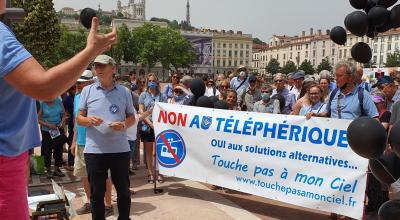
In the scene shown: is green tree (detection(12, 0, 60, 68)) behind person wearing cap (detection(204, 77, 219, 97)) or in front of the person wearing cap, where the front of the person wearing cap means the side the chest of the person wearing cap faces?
behind

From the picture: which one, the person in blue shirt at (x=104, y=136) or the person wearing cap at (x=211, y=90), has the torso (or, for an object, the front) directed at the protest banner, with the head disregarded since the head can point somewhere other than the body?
the person wearing cap

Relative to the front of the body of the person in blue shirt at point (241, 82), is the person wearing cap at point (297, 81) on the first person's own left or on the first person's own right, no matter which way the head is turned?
on the first person's own left

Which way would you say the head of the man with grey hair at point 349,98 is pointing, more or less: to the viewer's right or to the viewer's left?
to the viewer's left

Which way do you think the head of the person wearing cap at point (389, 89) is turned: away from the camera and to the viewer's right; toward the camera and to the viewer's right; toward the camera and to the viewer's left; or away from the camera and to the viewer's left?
toward the camera and to the viewer's left

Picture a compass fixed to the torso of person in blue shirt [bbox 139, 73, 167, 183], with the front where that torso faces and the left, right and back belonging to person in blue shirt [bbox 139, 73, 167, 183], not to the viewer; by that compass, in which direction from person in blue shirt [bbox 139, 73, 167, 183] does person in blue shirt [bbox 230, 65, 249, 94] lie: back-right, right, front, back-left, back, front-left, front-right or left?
back-left

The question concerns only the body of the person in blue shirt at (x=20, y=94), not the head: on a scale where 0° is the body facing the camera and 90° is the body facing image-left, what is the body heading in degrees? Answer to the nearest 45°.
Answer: approximately 270°

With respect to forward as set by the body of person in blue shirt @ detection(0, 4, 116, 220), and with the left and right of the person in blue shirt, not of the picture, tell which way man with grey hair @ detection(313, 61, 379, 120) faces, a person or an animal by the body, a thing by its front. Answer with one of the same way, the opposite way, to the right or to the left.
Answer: the opposite way

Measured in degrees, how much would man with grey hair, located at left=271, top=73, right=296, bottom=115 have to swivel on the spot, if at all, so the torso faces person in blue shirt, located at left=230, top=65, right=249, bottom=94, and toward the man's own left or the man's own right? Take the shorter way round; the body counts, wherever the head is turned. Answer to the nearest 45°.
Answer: approximately 90° to the man's own right
